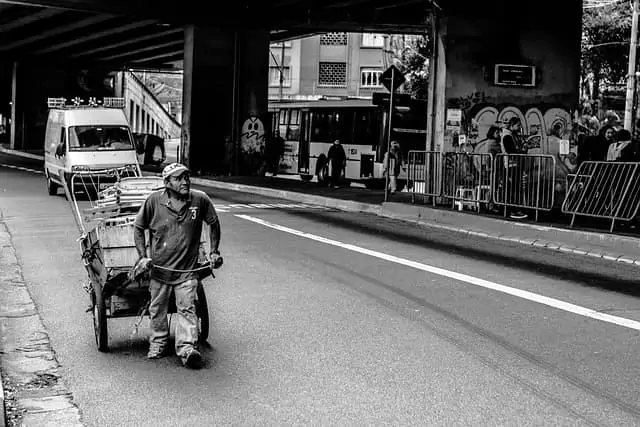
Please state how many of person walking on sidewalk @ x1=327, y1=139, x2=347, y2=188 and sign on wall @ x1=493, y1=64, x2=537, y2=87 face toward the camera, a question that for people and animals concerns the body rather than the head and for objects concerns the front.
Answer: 2

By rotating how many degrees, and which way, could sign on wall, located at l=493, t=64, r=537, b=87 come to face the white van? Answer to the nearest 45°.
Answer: approximately 90° to its right

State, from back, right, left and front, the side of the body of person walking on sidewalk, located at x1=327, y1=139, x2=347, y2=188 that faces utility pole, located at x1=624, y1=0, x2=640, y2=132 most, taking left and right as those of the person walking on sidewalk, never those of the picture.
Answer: left

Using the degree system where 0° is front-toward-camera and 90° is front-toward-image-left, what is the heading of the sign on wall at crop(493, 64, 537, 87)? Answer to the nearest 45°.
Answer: approximately 0°

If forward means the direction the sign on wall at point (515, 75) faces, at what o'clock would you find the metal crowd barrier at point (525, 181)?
The metal crowd barrier is roughly at 12 o'clock from the sign on wall.

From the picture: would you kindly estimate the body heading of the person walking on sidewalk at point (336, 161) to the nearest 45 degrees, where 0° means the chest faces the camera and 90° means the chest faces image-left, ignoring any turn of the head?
approximately 0°
